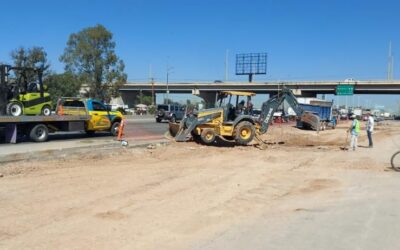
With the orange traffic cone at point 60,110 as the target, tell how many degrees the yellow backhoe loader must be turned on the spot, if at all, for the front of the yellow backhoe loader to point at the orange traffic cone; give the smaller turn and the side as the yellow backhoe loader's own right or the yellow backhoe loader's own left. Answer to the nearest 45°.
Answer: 0° — it already faces it

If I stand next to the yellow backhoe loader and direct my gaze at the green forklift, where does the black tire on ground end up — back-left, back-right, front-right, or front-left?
back-left

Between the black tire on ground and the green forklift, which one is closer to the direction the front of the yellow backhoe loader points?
the green forklift

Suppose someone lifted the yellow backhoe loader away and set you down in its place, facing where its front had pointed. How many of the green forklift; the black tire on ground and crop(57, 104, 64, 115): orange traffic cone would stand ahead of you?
2

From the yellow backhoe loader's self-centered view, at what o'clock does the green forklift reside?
The green forklift is roughly at 12 o'clock from the yellow backhoe loader.

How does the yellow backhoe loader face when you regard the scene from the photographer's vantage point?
facing to the left of the viewer

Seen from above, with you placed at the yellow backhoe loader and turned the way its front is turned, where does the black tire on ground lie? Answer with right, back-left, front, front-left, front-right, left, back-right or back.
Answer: back-left

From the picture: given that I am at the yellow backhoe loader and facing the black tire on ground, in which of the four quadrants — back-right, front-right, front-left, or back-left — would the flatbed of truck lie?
back-right

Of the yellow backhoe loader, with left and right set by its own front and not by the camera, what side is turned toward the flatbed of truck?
front
